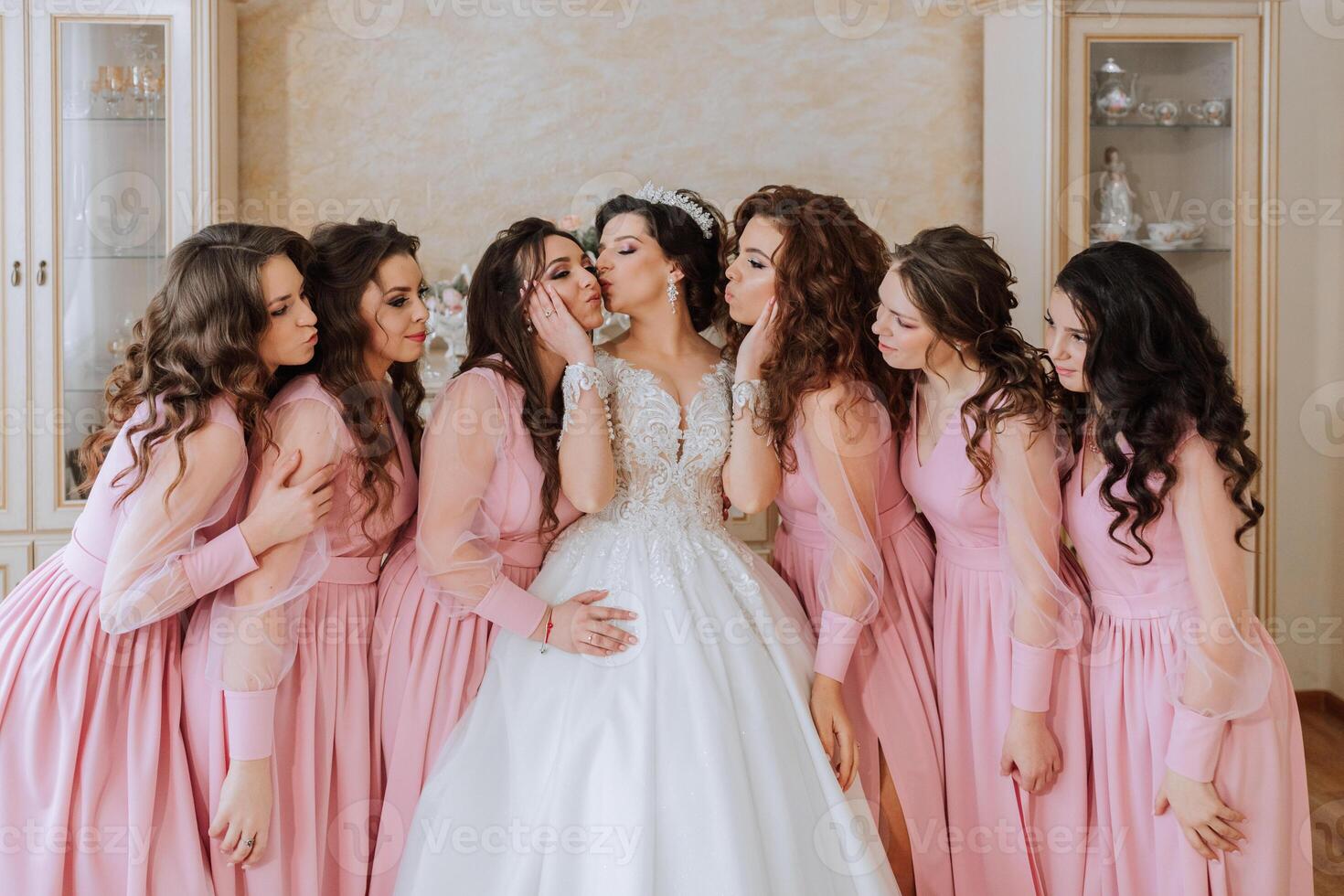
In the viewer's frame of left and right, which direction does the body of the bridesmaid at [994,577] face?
facing the viewer and to the left of the viewer

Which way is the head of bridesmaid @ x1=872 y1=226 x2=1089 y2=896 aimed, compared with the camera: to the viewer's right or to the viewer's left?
to the viewer's left

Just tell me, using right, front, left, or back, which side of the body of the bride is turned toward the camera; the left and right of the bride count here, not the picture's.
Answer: front

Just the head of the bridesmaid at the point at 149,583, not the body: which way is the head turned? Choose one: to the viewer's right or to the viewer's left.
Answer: to the viewer's right

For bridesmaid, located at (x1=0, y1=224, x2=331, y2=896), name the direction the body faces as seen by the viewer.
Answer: to the viewer's right

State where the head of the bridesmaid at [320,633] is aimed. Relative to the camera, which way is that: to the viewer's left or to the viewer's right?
to the viewer's right

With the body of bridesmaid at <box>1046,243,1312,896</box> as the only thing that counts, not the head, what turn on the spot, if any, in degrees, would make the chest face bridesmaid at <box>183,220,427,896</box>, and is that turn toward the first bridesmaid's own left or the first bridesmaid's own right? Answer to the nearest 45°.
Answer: approximately 45° to the first bridesmaid's own right
